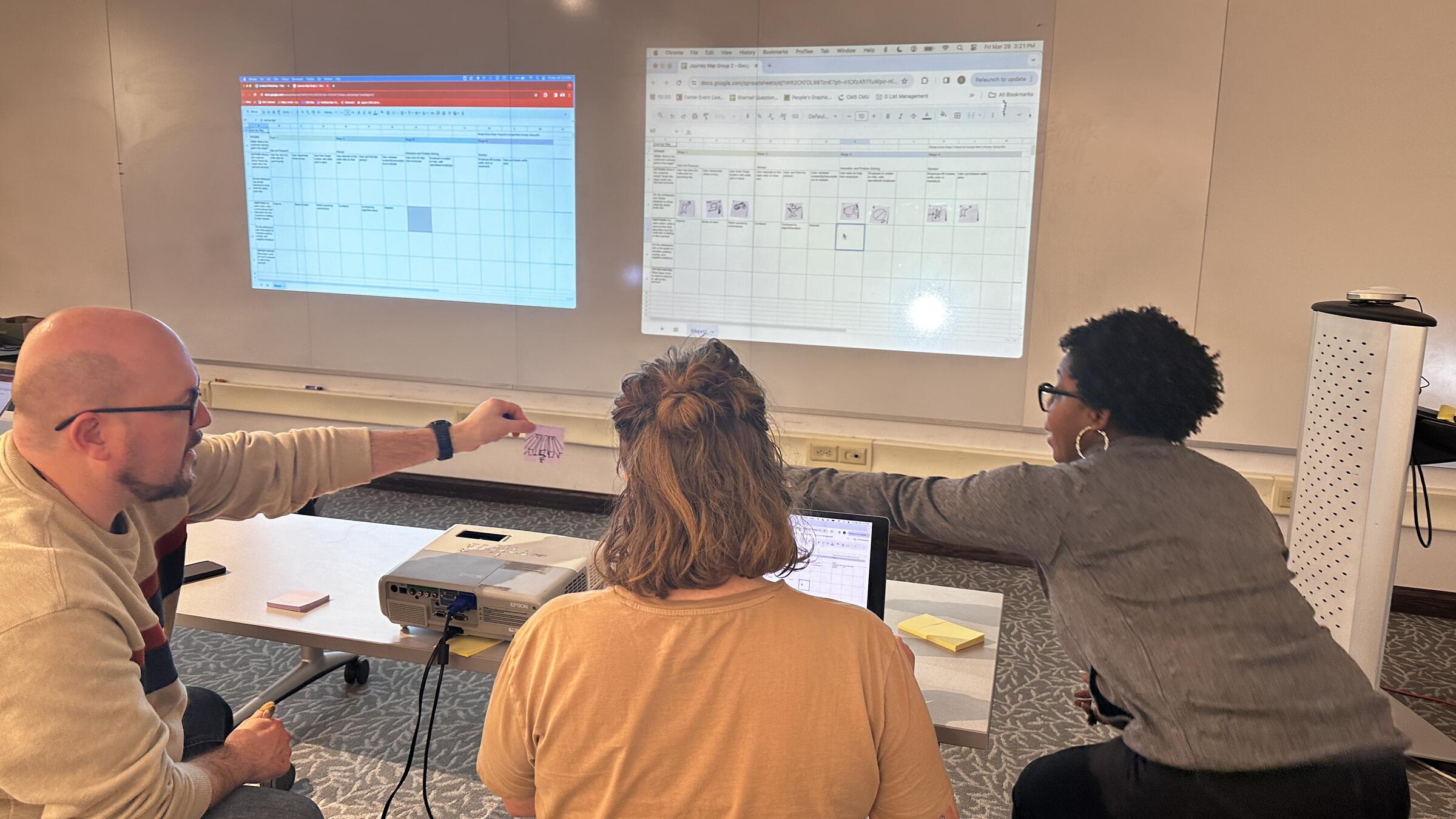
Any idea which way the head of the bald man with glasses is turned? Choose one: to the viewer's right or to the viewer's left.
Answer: to the viewer's right

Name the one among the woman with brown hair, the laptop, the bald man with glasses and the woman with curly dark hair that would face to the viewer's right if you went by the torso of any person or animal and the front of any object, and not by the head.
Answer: the bald man with glasses

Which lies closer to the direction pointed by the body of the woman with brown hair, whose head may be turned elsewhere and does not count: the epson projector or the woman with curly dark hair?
the epson projector

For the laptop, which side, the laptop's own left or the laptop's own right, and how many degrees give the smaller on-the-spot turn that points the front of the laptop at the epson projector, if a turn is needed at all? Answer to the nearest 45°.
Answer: approximately 45° to the laptop's own right

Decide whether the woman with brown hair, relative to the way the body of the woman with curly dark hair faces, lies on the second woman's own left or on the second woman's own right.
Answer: on the second woman's own left

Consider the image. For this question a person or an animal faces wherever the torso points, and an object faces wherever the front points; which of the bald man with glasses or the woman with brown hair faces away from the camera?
the woman with brown hair

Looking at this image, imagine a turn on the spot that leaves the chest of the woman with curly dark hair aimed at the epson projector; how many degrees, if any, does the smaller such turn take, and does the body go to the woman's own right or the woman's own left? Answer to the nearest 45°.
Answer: approximately 45° to the woman's own left

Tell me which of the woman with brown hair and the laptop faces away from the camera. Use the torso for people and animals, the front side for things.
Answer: the woman with brown hair

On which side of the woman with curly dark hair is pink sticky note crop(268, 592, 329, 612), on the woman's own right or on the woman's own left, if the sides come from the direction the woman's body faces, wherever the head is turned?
on the woman's own left

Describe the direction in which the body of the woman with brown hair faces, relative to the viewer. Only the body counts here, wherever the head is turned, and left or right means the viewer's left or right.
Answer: facing away from the viewer

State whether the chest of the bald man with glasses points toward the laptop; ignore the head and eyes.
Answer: yes

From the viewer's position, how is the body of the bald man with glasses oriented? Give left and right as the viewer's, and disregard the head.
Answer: facing to the right of the viewer

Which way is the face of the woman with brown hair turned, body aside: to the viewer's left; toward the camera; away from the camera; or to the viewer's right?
away from the camera

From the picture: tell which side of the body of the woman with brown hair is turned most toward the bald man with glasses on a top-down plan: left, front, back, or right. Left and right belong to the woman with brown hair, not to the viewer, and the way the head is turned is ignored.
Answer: left
